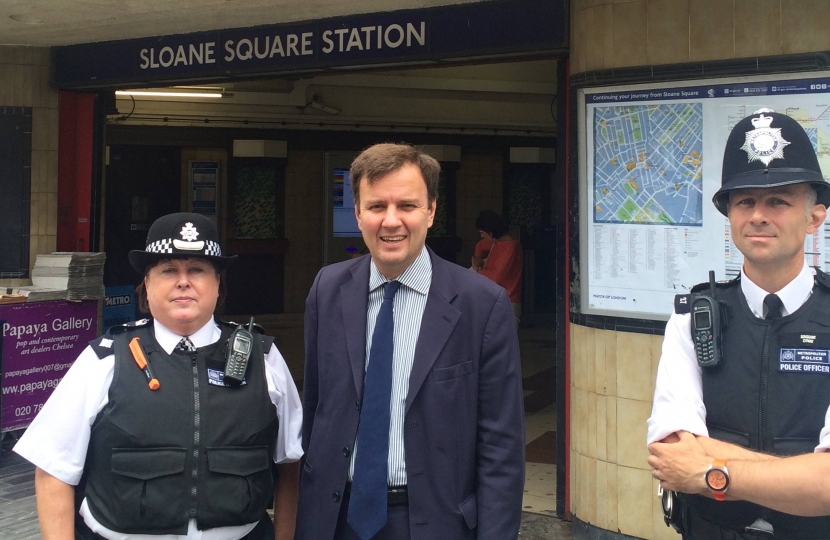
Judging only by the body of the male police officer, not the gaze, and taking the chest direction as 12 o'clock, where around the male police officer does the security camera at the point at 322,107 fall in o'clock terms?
The security camera is roughly at 5 o'clock from the male police officer.

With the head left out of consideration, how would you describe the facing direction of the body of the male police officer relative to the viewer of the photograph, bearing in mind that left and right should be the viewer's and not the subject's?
facing the viewer

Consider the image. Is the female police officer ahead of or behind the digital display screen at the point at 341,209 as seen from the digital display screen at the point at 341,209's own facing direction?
ahead

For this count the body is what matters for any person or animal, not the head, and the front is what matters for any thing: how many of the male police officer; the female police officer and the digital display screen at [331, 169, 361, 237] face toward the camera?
3

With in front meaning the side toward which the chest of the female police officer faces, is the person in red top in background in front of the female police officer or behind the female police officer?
behind

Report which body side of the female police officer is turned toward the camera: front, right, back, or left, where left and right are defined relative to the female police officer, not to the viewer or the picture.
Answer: front

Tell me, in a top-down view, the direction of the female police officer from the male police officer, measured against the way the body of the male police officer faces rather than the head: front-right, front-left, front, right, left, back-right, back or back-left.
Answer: right

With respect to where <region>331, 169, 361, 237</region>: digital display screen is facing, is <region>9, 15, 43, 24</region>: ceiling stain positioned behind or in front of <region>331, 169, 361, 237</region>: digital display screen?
in front

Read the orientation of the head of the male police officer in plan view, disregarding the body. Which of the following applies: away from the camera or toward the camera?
toward the camera

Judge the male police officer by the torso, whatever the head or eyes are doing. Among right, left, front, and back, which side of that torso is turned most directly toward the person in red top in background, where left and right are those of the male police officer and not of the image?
back

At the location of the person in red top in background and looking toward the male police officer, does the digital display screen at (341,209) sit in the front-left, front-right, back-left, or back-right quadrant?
back-right

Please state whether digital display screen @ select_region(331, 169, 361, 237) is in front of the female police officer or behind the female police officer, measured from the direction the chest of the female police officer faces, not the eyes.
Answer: behind

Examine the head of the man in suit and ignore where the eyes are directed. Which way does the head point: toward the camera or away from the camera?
toward the camera

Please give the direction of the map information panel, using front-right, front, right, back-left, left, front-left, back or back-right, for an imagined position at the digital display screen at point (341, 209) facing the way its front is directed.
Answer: front

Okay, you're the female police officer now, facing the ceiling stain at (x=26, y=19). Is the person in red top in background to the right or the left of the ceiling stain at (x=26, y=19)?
right

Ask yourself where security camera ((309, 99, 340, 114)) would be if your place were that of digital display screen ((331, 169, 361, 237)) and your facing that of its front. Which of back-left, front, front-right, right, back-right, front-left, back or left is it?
front

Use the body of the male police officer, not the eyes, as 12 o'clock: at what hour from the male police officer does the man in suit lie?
The man in suit is roughly at 3 o'clock from the male police officer.
